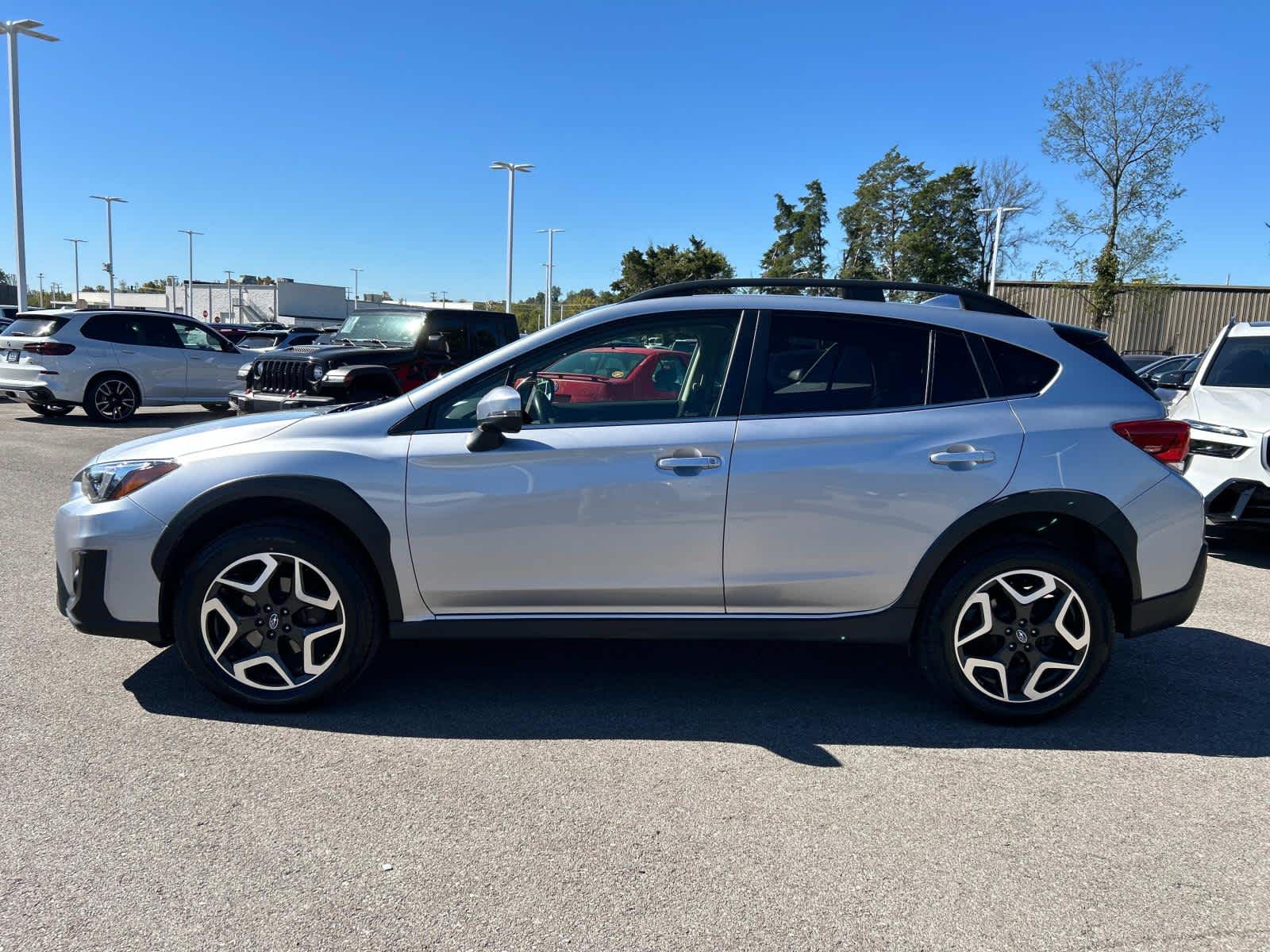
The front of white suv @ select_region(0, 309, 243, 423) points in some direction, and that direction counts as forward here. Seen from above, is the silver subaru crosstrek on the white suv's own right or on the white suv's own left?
on the white suv's own right

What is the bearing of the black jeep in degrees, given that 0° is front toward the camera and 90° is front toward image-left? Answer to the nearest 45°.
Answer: approximately 45°

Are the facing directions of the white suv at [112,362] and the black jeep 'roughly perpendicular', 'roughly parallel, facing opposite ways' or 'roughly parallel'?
roughly parallel, facing opposite ways

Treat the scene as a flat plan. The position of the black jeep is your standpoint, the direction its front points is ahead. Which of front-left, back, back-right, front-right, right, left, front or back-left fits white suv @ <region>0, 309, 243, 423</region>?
right

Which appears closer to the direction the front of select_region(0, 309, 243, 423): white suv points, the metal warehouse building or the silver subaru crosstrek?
the metal warehouse building

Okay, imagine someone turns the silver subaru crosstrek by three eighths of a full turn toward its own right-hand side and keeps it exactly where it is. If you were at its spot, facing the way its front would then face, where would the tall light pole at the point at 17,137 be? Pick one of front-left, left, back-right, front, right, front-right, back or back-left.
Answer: left

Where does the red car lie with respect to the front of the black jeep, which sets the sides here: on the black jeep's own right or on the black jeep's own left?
on the black jeep's own left

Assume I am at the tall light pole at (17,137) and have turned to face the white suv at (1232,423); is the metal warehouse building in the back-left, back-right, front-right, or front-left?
front-left

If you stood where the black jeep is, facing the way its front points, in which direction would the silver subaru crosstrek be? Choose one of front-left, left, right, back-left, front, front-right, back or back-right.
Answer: front-left

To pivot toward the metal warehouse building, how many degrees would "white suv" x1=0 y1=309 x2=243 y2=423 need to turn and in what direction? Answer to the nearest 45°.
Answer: approximately 45° to its right

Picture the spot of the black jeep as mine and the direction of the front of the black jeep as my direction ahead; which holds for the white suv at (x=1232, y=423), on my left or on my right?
on my left

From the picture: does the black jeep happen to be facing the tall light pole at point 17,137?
no

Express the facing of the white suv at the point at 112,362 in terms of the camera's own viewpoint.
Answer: facing away from the viewer and to the right of the viewer

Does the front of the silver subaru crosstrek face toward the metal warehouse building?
no

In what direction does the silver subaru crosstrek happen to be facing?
to the viewer's left

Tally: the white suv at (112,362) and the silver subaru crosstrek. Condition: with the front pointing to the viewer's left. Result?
1

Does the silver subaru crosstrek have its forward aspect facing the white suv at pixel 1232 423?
no

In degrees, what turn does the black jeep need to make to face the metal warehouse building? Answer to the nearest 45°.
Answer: approximately 180°
